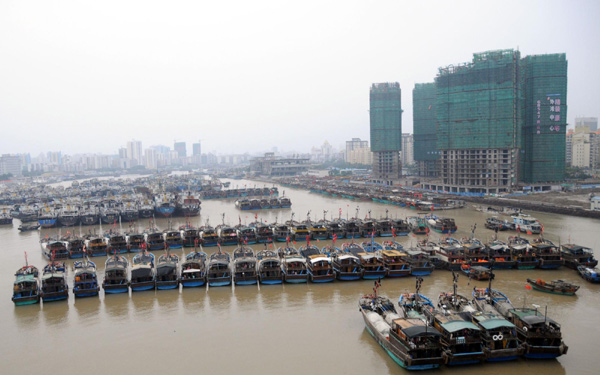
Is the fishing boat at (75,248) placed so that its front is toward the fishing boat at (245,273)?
no

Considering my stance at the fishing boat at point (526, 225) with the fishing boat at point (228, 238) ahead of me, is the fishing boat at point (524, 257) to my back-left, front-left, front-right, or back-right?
front-left

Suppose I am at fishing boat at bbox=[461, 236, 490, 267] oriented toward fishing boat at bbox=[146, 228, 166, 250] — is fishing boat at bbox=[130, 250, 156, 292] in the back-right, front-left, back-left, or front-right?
front-left

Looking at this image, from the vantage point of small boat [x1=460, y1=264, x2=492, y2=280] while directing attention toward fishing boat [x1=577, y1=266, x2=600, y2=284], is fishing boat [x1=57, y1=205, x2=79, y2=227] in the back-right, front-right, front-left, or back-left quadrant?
back-left

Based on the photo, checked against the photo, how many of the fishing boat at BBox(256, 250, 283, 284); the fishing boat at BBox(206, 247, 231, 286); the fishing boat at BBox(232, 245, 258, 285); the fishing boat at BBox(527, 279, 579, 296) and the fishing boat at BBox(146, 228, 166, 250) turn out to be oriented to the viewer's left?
1

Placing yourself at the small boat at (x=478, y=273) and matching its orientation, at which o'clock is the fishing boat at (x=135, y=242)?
The fishing boat is roughly at 12 o'clock from the small boat.
